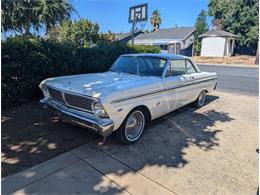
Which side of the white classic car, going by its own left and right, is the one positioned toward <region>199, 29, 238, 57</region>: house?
back

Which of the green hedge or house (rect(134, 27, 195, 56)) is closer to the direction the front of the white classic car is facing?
the green hedge

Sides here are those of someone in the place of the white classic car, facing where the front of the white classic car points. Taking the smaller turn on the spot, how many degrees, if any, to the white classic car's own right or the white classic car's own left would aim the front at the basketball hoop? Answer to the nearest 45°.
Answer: approximately 135° to the white classic car's own right

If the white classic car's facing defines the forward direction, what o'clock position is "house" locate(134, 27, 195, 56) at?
The house is roughly at 5 o'clock from the white classic car.

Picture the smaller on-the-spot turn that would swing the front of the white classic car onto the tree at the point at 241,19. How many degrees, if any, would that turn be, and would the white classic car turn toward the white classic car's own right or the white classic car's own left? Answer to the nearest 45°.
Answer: approximately 180°

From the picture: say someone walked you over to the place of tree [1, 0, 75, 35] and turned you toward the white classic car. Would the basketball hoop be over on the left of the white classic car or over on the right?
left

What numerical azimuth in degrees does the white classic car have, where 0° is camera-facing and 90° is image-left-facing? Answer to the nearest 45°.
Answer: approximately 45°

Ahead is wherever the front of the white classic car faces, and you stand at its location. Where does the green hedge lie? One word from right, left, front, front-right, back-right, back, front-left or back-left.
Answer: right
